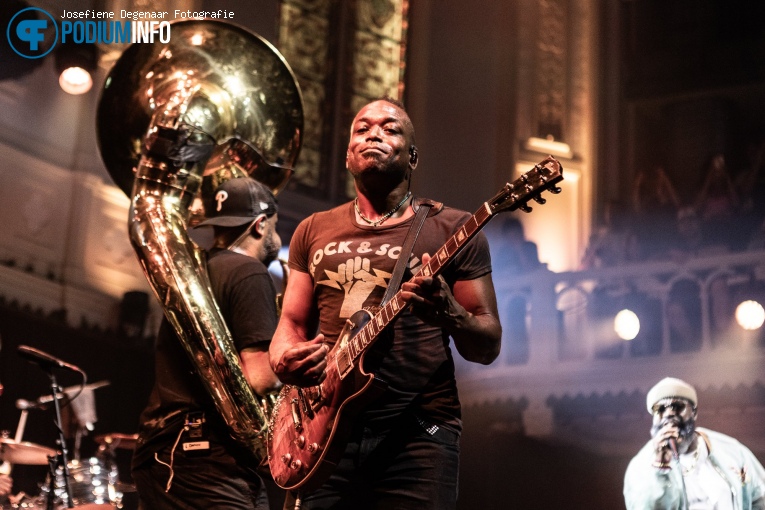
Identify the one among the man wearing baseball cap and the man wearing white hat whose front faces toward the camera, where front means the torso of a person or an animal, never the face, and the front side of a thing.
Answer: the man wearing white hat

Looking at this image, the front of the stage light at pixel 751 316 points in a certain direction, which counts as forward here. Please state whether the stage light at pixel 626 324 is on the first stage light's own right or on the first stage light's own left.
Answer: on the first stage light's own right

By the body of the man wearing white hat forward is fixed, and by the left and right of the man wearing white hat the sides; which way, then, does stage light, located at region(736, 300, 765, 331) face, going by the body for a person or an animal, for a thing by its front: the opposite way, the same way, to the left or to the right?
the same way

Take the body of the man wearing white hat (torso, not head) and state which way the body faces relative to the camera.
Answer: toward the camera

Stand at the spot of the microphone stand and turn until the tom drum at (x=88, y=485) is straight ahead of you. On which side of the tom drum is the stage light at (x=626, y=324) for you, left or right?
right

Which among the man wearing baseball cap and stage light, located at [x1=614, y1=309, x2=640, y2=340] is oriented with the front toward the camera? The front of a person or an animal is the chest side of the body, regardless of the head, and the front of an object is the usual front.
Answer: the stage light

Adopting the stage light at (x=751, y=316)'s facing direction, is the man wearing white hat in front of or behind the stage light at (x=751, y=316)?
in front

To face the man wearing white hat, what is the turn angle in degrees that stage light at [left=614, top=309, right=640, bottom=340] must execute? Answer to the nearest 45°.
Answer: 0° — it already faces them

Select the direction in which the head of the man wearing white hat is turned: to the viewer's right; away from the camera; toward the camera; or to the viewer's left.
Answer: toward the camera

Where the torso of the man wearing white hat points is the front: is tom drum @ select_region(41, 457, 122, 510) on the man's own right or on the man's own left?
on the man's own right

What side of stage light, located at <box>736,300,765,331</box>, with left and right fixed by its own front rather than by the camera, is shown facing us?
front

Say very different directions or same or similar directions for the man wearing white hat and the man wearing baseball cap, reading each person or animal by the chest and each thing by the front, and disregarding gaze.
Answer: very different directions

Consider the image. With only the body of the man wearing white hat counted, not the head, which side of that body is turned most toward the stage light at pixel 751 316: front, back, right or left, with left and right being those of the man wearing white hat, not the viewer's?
back

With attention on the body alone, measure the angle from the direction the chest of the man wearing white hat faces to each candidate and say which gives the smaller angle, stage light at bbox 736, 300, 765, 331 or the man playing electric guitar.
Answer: the man playing electric guitar

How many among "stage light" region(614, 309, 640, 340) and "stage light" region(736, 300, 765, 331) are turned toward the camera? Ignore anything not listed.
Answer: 2
